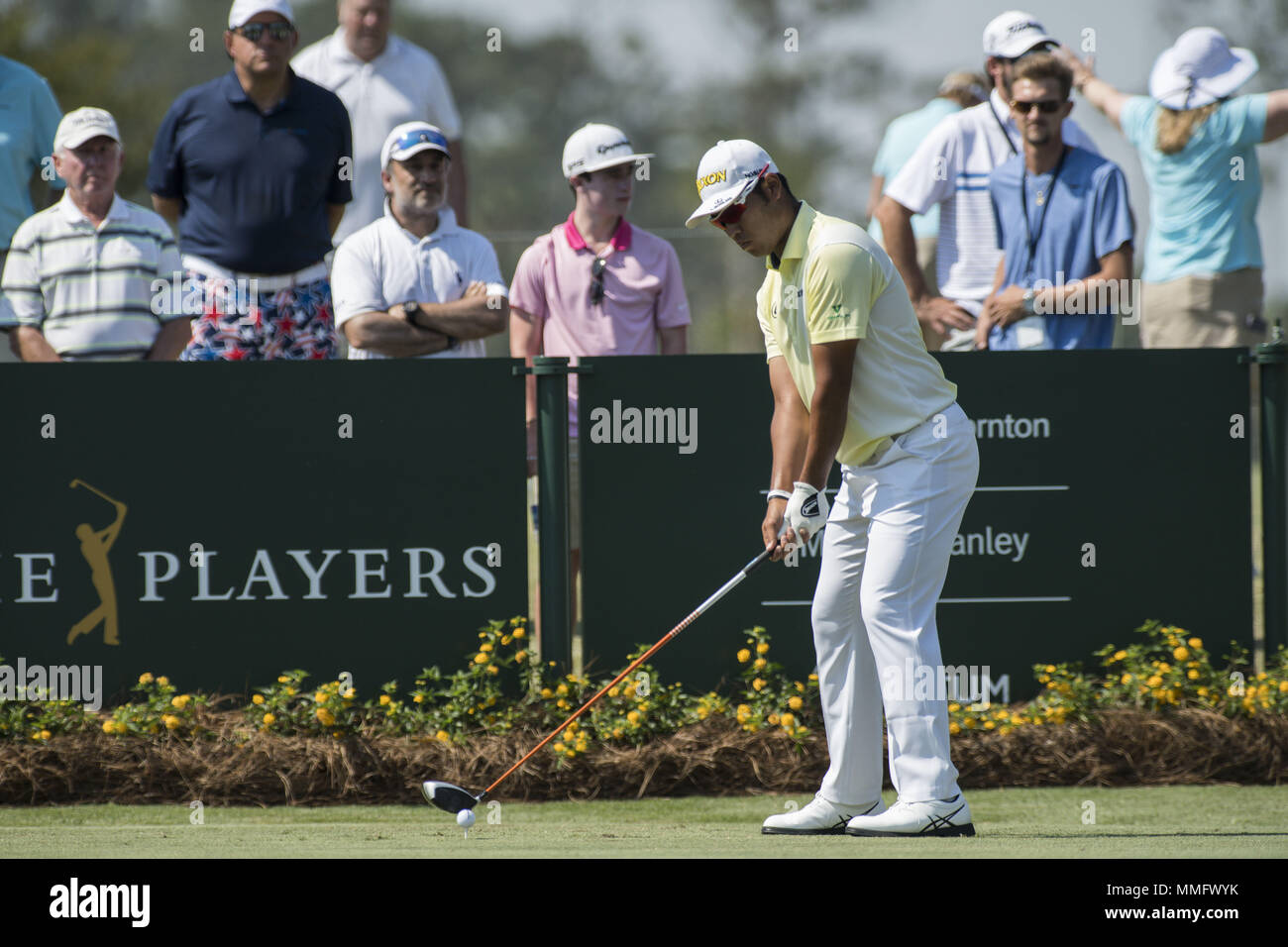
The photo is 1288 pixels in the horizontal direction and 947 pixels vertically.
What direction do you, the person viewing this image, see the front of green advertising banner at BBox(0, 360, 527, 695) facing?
facing the viewer

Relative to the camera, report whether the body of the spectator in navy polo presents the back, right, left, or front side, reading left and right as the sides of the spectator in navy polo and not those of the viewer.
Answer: front

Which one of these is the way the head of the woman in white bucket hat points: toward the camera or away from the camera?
away from the camera

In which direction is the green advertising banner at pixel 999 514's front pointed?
toward the camera

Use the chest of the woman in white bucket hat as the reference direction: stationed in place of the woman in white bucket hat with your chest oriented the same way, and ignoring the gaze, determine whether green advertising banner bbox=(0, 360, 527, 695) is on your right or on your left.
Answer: on your left

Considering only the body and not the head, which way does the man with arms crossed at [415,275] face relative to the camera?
toward the camera

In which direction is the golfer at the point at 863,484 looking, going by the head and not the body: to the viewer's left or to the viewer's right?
to the viewer's left

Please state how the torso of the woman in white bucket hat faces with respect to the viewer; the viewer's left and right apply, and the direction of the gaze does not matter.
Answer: facing away from the viewer

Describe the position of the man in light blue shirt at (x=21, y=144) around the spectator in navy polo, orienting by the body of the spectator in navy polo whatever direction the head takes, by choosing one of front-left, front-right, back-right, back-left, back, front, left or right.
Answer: back-right

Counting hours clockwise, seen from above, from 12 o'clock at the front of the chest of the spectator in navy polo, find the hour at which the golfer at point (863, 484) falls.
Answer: The golfer is roughly at 11 o'clock from the spectator in navy polo.

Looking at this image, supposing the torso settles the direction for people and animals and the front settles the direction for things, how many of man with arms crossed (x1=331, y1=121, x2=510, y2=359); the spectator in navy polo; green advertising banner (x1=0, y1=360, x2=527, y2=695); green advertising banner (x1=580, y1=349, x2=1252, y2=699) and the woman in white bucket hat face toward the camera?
4
